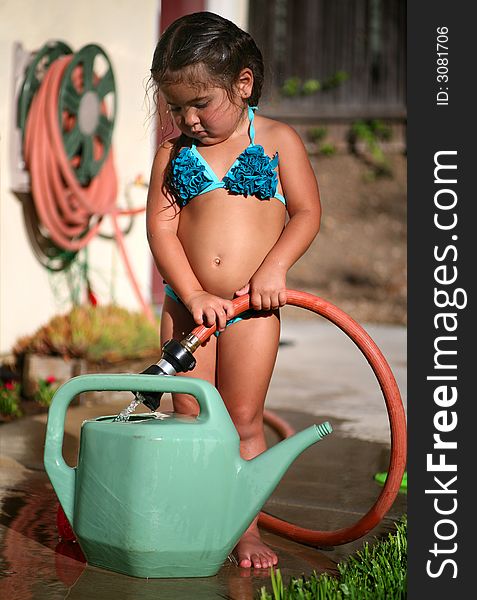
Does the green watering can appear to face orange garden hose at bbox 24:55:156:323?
no

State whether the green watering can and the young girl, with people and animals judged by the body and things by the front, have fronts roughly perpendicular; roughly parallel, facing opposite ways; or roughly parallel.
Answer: roughly perpendicular

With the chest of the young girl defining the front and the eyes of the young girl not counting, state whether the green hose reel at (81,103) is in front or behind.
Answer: behind

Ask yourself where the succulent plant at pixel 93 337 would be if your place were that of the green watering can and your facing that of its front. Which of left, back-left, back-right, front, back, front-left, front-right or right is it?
left

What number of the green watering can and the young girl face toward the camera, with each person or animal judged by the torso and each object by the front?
1

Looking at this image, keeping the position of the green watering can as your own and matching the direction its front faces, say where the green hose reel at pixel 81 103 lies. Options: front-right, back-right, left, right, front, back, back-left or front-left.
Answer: left

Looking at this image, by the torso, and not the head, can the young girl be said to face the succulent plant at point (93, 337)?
no

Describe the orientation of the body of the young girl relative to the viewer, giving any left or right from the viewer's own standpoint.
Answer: facing the viewer

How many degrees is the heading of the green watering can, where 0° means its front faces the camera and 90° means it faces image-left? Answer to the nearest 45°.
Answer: approximately 270°

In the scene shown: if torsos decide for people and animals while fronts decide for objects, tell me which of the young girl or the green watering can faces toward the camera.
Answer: the young girl
